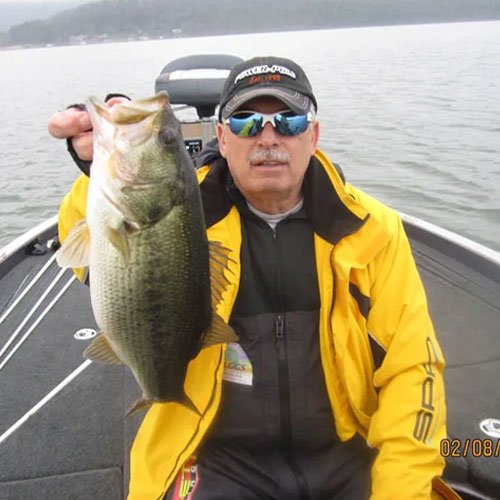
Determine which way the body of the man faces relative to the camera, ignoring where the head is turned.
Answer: toward the camera

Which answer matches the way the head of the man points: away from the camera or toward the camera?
toward the camera
